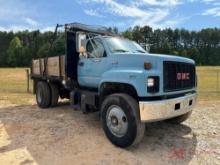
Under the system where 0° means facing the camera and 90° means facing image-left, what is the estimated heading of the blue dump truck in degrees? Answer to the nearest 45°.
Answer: approximately 315°
